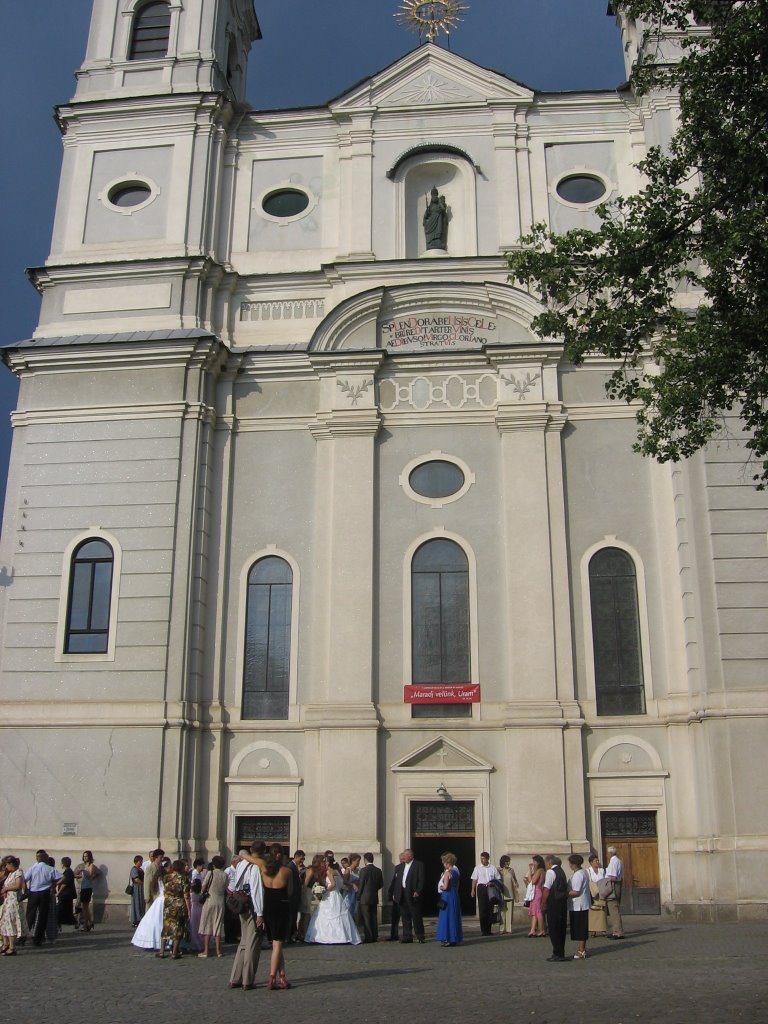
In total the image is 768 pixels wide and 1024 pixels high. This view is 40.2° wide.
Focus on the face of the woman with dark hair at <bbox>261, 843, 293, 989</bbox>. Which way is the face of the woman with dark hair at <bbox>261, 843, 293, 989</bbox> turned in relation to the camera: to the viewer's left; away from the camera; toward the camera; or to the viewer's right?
away from the camera

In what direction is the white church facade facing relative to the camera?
toward the camera

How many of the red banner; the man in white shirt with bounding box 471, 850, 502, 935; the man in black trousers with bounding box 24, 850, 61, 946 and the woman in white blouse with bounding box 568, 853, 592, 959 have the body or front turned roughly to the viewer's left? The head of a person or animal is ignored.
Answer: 1

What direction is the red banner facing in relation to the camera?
toward the camera

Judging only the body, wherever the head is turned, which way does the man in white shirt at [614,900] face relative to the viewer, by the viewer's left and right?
facing to the left of the viewer

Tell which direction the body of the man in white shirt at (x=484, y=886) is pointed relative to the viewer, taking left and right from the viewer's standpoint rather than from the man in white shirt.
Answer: facing the viewer

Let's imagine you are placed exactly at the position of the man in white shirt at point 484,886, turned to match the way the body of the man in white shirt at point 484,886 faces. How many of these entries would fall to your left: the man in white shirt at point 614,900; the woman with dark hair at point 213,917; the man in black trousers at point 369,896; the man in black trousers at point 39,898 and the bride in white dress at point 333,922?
1

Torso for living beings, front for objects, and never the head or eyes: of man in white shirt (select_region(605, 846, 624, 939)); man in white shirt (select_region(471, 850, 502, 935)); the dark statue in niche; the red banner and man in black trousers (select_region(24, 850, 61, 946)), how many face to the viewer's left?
1
